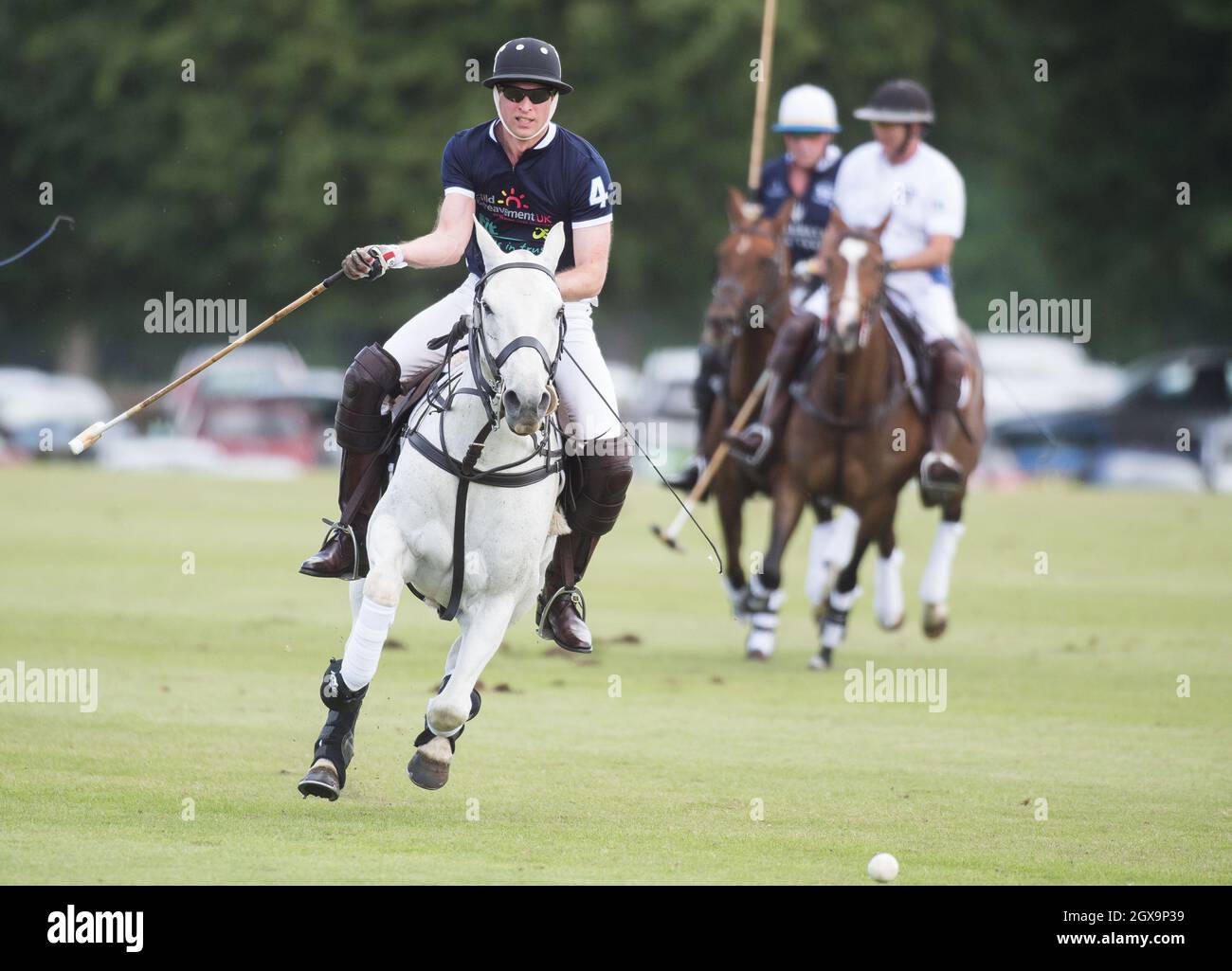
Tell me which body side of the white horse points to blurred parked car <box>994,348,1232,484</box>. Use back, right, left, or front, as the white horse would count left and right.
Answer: back

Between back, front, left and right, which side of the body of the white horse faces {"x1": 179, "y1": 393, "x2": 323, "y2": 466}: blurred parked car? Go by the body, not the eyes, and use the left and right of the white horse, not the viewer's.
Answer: back

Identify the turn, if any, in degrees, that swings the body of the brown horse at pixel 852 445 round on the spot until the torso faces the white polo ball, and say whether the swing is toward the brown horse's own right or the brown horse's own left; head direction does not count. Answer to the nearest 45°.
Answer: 0° — it already faces it

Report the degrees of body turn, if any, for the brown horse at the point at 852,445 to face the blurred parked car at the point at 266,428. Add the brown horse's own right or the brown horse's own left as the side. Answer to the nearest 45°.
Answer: approximately 135° to the brown horse's own right

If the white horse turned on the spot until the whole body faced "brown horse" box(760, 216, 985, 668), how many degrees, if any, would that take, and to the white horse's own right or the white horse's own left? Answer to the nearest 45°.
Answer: approximately 135° to the white horse's own left

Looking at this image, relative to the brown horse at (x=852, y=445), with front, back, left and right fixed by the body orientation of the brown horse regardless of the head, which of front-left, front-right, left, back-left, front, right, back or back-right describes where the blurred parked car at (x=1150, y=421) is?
back

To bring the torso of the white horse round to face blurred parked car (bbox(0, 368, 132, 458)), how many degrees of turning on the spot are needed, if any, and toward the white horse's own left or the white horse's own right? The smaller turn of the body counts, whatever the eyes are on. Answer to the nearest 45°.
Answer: approximately 180°

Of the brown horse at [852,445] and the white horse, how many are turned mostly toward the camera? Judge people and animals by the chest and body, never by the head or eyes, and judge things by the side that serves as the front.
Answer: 2

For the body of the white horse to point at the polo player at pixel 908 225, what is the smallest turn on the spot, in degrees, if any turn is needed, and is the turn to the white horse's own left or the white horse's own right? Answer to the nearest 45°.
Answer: approximately 135° to the white horse's own left

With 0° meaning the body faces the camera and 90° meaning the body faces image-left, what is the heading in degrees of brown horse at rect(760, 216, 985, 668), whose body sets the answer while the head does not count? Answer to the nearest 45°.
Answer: approximately 0°
